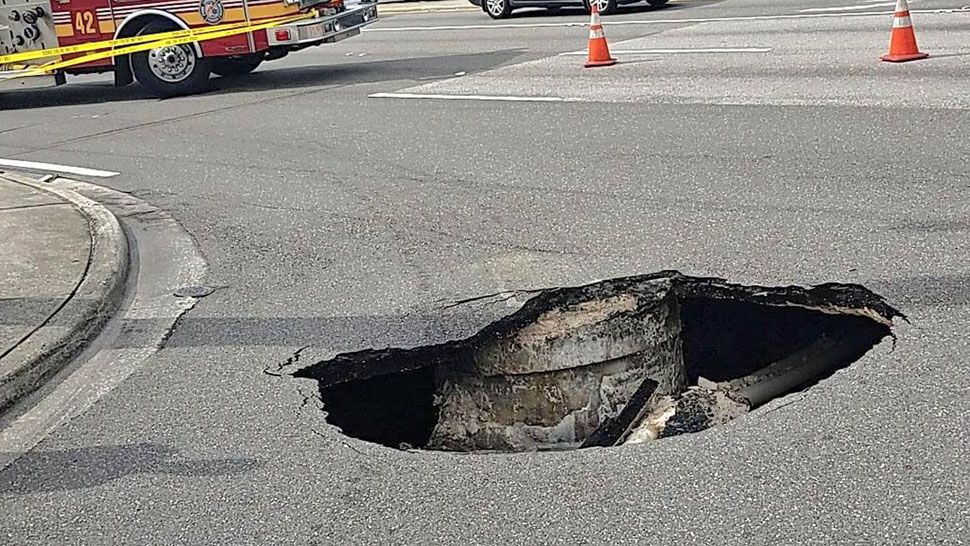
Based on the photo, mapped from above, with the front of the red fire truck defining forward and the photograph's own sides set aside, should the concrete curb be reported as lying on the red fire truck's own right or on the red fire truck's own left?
on the red fire truck's own right

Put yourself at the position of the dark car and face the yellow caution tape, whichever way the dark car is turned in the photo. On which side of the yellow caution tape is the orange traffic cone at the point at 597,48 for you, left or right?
left

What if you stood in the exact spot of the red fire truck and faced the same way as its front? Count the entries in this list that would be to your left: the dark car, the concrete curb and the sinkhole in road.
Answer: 1

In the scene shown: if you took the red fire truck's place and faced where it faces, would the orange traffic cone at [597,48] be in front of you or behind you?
in front

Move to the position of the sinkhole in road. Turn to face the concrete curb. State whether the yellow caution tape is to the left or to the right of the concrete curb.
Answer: right
